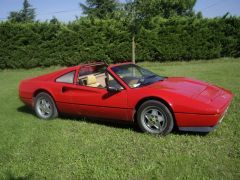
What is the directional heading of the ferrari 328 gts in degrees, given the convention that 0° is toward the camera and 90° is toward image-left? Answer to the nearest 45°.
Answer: approximately 315°

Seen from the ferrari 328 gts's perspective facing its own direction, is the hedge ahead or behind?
behind
